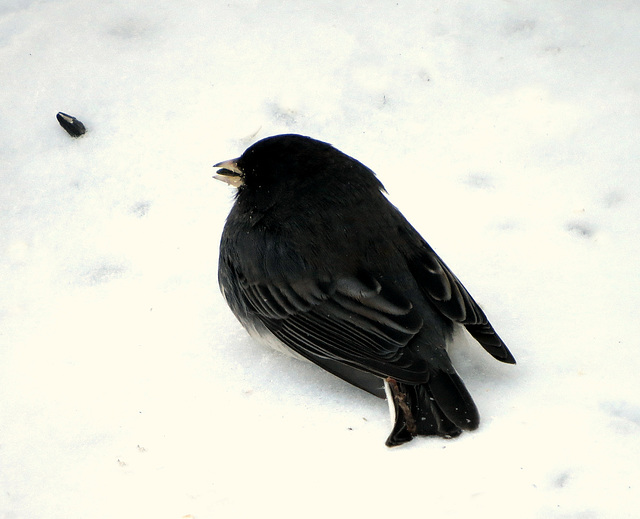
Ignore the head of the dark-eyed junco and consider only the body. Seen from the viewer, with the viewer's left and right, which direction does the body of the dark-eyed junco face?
facing away from the viewer and to the left of the viewer

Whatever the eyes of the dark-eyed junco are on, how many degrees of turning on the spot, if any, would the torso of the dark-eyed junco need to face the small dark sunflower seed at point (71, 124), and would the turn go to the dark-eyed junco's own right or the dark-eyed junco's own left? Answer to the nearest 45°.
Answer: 0° — it already faces it
